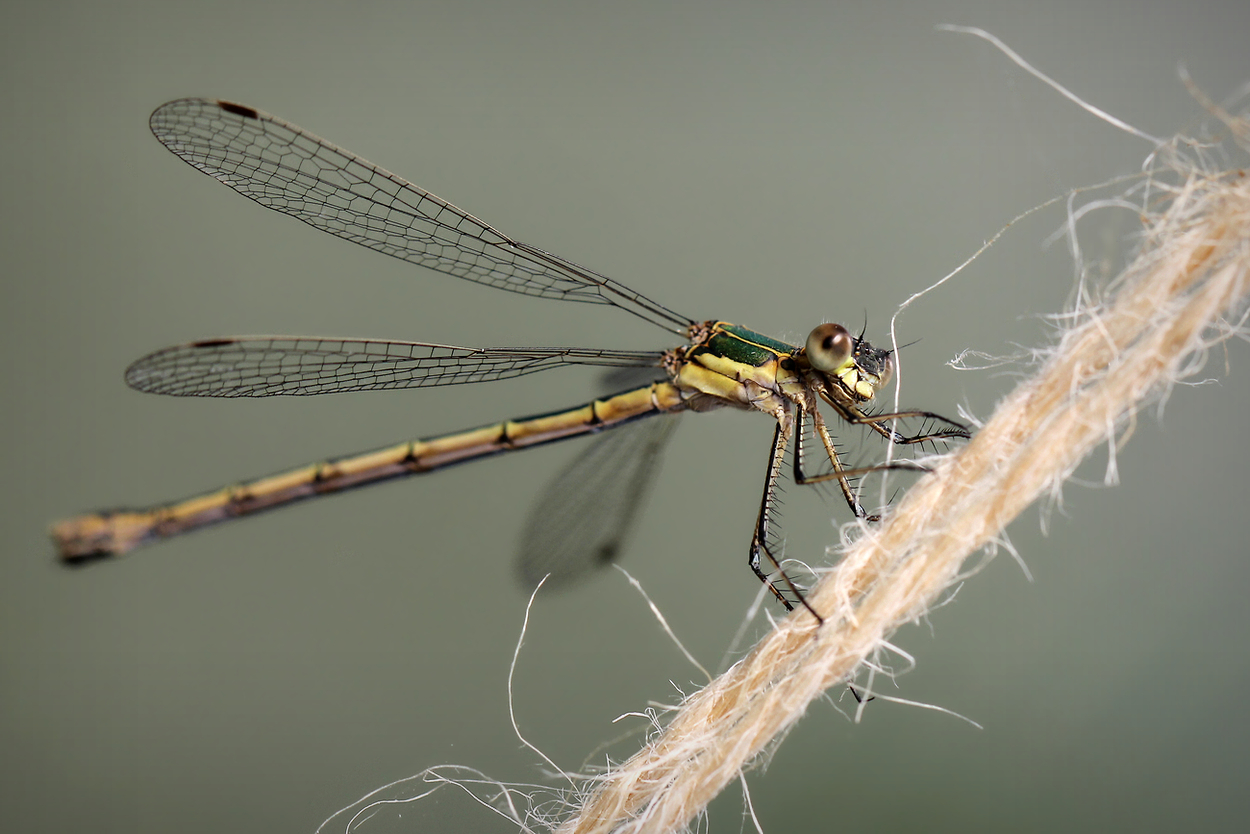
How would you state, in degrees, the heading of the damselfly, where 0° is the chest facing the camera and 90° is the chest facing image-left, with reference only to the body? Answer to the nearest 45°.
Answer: approximately 270°
